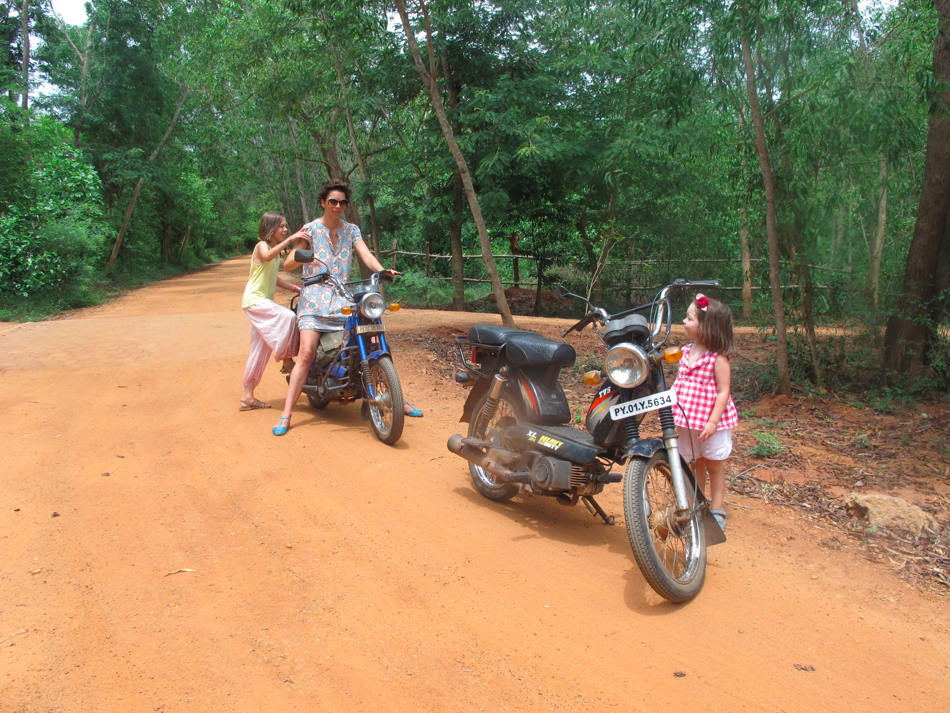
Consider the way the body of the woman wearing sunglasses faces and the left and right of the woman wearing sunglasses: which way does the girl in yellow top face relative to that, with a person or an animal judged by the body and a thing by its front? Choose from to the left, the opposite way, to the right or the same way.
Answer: to the left

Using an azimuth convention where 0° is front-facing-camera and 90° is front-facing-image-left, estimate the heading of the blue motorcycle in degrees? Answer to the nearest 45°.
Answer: approximately 315°

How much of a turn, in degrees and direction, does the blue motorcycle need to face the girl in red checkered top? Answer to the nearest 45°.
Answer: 0° — it already faces them

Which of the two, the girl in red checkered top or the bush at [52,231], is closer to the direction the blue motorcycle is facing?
the girl in red checkered top

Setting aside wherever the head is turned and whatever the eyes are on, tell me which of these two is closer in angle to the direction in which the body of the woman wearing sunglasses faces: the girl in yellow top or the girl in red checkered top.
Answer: the girl in red checkered top

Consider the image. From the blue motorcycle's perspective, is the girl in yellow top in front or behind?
behind

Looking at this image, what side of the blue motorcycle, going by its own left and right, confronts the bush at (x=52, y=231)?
back

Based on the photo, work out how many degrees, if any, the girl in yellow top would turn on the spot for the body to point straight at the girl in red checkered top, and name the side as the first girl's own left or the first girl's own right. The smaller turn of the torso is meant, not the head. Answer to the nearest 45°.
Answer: approximately 45° to the first girl's own right

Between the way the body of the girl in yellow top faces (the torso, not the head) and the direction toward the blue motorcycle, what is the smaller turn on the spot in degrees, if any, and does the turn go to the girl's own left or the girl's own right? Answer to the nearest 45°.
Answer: approximately 45° to the girl's own right

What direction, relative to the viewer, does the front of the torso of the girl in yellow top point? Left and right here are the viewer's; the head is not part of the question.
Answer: facing to the right of the viewer

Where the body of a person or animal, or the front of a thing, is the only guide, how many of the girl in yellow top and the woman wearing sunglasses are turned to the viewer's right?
1
